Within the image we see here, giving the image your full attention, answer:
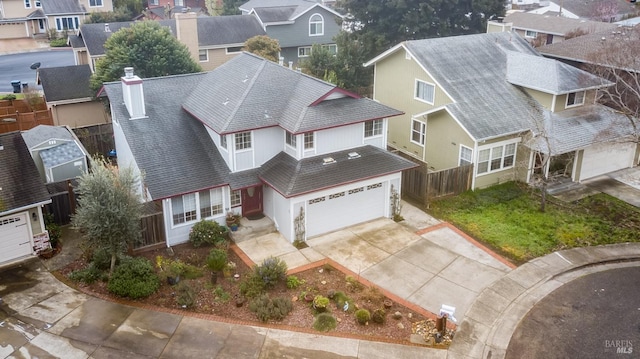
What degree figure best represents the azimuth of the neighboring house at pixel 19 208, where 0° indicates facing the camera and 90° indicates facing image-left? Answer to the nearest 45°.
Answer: approximately 315°

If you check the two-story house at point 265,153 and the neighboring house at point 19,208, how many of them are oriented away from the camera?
0

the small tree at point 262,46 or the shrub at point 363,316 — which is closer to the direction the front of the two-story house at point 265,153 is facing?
the shrub

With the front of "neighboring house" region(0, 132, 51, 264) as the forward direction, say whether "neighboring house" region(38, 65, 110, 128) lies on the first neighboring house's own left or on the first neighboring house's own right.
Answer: on the first neighboring house's own left

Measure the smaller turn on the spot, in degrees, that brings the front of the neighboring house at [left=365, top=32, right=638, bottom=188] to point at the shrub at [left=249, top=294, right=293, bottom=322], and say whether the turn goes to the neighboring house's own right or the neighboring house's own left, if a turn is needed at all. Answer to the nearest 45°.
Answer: approximately 45° to the neighboring house's own right

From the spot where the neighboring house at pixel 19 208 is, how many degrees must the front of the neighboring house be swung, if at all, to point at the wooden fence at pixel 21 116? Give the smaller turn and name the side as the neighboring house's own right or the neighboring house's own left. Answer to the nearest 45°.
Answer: approximately 135° to the neighboring house's own left

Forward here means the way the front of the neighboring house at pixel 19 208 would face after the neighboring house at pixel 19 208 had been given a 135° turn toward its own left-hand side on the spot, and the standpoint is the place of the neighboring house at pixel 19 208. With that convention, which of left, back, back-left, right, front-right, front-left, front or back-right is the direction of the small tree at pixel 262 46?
front-right

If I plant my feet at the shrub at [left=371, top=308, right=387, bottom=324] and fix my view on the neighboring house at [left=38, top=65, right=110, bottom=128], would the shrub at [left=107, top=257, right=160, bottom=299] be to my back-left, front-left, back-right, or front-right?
front-left

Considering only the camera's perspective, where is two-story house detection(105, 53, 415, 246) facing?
facing the viewer and to the right of the viewer

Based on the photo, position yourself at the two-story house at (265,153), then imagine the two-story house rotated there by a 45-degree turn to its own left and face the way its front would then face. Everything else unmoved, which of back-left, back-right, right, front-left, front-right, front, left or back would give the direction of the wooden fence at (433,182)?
front

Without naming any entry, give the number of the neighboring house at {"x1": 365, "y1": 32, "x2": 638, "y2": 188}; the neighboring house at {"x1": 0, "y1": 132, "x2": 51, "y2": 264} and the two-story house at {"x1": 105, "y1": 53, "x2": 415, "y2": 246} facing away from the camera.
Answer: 0

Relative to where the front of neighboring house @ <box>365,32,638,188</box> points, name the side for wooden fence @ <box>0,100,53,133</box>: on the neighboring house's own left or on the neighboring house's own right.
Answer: on the neighboring house's own right
